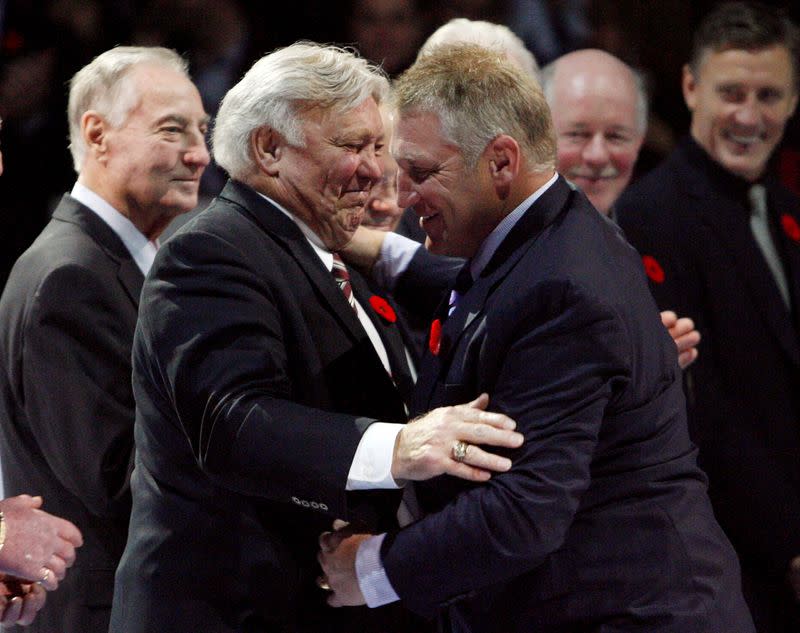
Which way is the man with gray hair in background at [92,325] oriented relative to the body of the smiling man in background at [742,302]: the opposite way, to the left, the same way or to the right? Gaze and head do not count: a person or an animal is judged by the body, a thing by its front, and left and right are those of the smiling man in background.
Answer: to the left

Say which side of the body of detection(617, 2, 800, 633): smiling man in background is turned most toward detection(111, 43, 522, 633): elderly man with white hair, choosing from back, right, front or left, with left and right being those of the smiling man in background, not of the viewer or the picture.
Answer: right

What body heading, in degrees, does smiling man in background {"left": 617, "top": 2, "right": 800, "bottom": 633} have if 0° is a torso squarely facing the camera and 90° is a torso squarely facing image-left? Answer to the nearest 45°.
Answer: approximately 315°

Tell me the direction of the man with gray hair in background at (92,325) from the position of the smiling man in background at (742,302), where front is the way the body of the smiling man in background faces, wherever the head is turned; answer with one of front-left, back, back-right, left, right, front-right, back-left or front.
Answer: right

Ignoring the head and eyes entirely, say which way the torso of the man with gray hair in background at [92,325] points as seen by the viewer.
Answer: to the viewer's right
